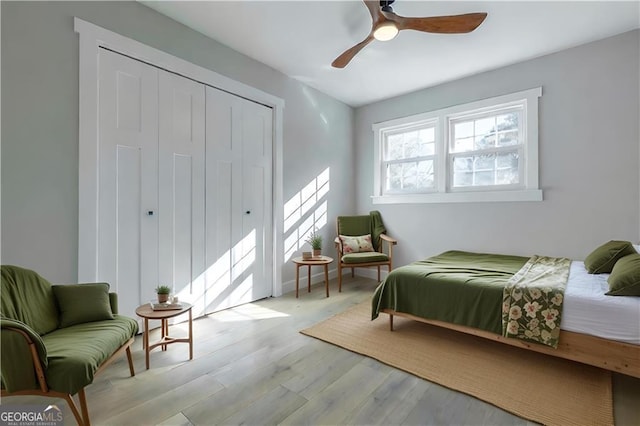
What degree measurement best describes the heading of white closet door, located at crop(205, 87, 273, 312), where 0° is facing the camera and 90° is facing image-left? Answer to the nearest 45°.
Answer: approximately 315°

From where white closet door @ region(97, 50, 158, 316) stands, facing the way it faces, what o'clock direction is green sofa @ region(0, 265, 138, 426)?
The green sofa is roughly at 2 o'clock from the white closet door.

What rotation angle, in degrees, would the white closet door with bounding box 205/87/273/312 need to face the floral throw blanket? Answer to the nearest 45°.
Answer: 0° — it already faces it

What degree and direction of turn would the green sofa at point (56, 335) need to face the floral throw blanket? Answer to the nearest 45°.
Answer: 0° — it already faces it

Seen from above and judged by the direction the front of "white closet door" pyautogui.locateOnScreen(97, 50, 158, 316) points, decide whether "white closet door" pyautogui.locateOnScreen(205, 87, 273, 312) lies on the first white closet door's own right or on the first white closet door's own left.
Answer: on the first white closet door's own left

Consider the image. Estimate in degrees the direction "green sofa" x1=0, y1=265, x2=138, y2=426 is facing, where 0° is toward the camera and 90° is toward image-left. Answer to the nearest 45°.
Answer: approximately 315°
